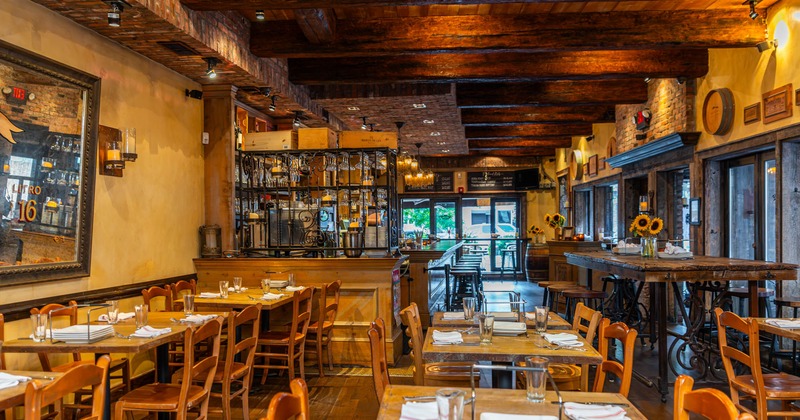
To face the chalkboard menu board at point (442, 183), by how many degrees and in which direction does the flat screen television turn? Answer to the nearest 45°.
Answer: approximately 90° to its right

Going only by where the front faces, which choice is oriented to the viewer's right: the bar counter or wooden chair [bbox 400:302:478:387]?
the wooden chair

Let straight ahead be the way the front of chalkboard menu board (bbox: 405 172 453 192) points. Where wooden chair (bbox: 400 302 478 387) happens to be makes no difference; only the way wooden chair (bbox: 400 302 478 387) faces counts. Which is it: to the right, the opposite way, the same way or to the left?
to the left

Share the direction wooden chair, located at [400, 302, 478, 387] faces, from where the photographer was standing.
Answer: facing to the right of the viewer

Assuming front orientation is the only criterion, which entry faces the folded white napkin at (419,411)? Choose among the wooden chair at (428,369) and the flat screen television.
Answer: the flat screen television

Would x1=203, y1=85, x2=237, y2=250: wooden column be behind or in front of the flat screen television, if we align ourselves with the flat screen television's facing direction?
in front

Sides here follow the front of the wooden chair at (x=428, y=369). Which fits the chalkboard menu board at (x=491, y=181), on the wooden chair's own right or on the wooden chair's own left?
on the wooden chair's own left

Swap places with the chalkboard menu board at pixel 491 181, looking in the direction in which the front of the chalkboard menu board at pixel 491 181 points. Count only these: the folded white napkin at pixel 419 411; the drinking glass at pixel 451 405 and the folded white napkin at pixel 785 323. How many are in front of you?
3

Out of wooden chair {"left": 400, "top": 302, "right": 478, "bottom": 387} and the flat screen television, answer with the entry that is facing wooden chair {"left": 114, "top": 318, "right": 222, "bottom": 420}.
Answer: the flat screen television
